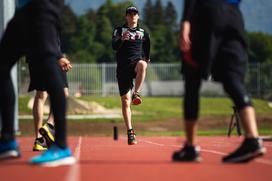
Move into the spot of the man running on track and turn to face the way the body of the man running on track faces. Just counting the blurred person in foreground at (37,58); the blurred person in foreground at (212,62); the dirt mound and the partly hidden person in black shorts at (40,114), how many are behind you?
1

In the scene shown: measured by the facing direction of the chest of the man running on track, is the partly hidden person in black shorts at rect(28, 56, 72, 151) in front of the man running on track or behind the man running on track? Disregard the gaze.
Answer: in front

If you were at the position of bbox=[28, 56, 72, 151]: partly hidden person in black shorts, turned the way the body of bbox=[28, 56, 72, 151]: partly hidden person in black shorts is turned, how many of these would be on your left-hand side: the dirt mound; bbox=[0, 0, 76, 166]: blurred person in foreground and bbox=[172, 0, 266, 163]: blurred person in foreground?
1

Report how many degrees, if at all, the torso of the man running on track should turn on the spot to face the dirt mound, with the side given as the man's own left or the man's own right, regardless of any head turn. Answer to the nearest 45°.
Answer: approximately 180°

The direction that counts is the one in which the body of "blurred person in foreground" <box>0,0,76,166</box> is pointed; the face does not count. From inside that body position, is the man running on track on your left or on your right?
on your right

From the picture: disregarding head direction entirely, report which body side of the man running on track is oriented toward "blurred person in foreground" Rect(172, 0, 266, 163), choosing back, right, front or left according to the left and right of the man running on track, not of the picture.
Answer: front
